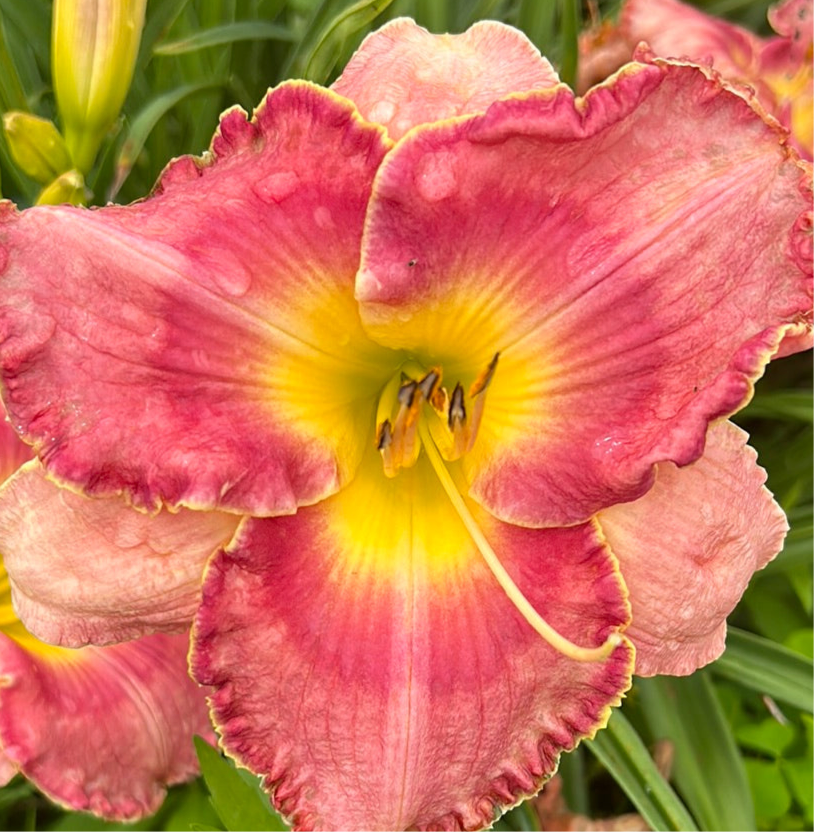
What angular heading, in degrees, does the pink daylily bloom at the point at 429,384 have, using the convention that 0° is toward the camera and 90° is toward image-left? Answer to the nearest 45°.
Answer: approximately 0°

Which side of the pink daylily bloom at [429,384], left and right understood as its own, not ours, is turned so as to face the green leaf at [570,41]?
back

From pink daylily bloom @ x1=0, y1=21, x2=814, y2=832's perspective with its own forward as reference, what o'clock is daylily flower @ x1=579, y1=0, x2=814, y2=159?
The daylily flower is roughly at 7 o'clock from the pink daylily bloom.

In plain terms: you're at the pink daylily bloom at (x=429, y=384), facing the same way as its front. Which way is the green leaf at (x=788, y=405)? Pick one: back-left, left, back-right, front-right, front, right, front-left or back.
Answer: back-left
